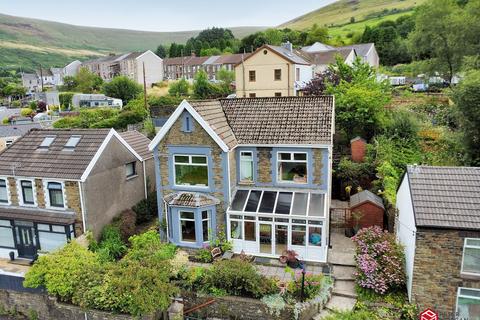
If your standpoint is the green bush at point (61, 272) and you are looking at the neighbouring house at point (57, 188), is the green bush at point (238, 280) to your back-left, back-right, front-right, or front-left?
back-right

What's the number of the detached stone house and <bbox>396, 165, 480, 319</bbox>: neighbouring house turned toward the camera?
2

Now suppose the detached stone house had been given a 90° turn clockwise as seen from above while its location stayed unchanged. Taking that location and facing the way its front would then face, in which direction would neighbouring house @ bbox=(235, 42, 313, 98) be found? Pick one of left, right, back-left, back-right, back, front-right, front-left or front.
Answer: right

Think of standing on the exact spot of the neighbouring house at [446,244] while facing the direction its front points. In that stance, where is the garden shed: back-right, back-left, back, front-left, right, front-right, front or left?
back-right

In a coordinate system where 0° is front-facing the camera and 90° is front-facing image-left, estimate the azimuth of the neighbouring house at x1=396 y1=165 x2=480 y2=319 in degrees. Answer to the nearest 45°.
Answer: approximately 0°

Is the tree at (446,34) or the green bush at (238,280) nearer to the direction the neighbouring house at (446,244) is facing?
the green bush

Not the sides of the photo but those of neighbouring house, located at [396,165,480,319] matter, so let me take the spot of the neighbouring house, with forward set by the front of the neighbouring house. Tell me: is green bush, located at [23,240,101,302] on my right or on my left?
on my right

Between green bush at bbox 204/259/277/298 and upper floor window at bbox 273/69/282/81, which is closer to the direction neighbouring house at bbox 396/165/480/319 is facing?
the green bush

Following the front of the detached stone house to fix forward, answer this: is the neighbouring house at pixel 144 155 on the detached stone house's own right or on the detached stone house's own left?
on the detached stone house's own right

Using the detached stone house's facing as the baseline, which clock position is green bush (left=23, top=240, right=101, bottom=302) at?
The green bush is roughly at 2 o'clock from the detached stone house.

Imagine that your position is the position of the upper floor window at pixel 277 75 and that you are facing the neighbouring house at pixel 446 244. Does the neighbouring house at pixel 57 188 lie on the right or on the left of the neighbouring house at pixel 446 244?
right

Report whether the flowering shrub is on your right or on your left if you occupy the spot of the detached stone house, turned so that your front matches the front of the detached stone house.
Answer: on your left

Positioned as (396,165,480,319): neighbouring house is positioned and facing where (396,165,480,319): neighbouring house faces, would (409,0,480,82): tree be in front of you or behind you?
behind

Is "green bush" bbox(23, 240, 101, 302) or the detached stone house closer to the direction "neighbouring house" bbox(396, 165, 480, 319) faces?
the green bush

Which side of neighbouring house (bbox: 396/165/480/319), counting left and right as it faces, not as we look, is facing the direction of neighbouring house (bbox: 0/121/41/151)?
right

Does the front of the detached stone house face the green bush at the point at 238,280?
yes
